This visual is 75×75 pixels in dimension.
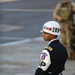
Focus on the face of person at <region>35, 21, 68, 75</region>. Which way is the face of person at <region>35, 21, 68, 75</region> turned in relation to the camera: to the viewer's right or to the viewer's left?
to the viewer's left

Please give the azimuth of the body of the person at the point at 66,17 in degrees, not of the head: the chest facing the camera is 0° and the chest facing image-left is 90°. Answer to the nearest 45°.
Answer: approximately 0°
